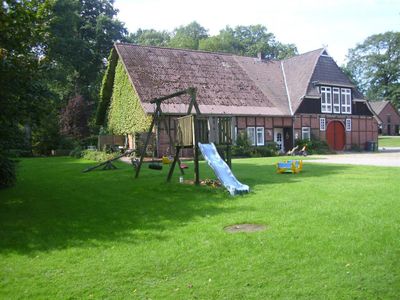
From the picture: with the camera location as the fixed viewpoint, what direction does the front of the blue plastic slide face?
facing the viewer and to the right of the viewer

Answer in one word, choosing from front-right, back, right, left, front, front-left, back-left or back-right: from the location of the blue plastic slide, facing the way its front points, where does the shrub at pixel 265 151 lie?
back-left

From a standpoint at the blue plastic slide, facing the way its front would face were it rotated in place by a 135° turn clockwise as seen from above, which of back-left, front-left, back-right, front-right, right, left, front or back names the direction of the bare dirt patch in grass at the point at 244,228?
left

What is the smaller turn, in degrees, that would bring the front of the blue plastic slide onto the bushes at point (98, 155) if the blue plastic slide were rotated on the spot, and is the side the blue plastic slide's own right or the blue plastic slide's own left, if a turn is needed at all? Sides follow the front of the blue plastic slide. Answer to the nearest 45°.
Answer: approximately 180°

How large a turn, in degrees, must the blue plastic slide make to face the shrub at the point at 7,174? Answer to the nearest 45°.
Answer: approximately 135° to its right

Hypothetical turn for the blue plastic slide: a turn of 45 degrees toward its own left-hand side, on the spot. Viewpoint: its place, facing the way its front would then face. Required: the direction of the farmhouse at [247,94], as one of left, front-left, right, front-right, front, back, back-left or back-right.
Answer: left

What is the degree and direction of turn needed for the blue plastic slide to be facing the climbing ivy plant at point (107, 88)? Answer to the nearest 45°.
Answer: approximately 180°

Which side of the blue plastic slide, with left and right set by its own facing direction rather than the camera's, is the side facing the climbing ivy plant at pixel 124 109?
back

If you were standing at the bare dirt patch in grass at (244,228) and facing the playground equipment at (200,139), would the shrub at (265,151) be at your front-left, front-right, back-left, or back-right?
front-right

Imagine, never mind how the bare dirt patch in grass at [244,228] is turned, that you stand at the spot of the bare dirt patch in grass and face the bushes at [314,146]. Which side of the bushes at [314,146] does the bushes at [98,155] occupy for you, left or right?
left
